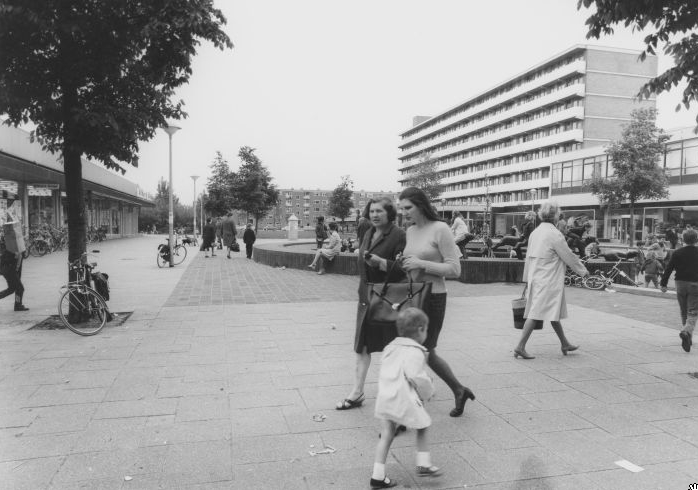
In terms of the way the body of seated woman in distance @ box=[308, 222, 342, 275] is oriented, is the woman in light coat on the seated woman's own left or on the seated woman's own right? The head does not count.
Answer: on the seated woman's own left

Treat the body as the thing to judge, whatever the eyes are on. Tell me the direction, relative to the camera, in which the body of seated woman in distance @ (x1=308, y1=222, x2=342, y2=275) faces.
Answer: to the viewer's left

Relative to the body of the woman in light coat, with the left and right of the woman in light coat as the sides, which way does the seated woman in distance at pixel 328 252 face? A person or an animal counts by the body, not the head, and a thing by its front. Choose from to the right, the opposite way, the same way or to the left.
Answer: the opposite way
